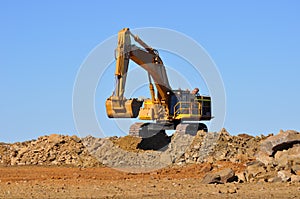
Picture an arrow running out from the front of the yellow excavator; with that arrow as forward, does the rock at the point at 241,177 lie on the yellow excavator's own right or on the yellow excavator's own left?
on the yellow excavator's own left

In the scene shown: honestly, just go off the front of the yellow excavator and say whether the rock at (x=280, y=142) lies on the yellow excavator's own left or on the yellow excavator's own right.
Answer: on the yellow excavator's own left

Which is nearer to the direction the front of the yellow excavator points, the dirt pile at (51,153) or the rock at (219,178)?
the dirt pile

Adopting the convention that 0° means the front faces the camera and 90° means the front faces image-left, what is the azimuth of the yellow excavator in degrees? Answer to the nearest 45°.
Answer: approximately 45°

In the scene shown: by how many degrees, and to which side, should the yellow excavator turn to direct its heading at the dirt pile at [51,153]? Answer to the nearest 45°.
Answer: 0° — it already faces it

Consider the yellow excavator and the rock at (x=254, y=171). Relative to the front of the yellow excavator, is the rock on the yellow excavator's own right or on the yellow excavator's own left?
on the yellow excavator's own left

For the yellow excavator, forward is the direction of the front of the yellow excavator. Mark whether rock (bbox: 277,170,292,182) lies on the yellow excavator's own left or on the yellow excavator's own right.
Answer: on the yellow excavator's own left

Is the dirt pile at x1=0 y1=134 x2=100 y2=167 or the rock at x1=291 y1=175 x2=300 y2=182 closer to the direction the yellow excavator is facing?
the dirt pile
